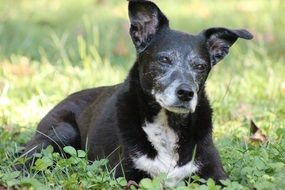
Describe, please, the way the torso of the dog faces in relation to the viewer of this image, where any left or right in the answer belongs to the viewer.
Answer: facing the viewer and to the right of the viewer
